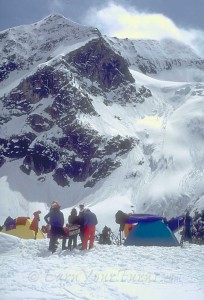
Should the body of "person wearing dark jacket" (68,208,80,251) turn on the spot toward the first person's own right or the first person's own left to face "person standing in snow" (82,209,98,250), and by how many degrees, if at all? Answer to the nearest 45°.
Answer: approximately 45° to the first person's own right

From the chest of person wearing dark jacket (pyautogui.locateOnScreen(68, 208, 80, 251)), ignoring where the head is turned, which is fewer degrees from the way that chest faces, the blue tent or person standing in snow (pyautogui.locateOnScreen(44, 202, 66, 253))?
the blue tent

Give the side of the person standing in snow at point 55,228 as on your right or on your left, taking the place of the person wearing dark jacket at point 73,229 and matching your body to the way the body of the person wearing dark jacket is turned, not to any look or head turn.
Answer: on your left

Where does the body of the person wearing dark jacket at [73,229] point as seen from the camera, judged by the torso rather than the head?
away from the camera
